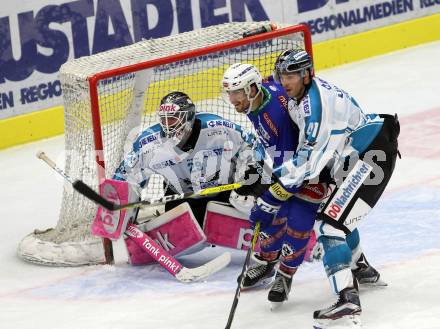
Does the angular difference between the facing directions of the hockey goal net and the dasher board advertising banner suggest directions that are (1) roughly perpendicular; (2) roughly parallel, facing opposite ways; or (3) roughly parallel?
roughly parallel

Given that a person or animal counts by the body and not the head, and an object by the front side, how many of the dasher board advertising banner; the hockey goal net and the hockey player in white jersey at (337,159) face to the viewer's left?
1

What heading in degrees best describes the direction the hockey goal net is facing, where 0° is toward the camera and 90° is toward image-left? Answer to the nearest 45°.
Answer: approximately 315°

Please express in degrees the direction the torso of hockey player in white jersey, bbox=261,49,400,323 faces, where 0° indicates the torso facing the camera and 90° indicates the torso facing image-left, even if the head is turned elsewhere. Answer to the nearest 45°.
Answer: approximately 90°

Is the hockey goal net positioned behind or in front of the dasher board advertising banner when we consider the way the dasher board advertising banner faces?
in front

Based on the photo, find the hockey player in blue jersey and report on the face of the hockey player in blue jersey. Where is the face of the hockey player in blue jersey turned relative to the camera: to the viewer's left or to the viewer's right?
to the viewer's left

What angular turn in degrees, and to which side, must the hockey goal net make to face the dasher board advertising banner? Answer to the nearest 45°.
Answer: approximately 135° to its left

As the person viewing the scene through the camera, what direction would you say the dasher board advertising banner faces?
facing the viewer and to the right of the viewer

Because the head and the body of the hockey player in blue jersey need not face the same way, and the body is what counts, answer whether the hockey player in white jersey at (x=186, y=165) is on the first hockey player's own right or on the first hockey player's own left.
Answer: on the first hockey player's own right

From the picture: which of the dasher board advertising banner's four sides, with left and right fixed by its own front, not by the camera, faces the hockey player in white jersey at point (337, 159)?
front

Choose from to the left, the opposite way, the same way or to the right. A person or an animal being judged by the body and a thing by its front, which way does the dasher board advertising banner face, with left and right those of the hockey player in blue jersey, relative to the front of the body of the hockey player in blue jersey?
to the left

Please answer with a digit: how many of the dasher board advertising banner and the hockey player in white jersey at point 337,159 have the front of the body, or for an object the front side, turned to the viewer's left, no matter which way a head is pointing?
1

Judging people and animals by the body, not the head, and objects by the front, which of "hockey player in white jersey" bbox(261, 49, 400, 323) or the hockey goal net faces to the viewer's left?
the hockey player in white jersey
